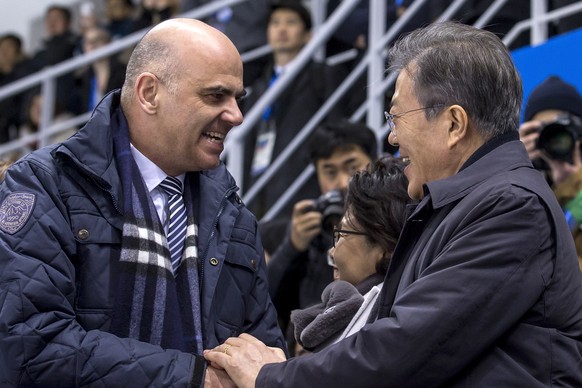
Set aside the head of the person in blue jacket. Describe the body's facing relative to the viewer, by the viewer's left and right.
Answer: facing the viewer and to the right of the viewer

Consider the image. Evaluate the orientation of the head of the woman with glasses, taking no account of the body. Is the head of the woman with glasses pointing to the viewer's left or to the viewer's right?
to the viewer's left

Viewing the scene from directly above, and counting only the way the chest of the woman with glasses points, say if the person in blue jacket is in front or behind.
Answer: in front

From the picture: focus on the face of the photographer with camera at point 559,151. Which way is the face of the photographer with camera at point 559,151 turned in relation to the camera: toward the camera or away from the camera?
toward the camera

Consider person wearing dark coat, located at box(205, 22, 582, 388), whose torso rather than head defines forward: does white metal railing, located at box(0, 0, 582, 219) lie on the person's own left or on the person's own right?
on the person's own right

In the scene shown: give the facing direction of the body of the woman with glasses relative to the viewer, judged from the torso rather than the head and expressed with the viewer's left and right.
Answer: facing to the left of the viewer

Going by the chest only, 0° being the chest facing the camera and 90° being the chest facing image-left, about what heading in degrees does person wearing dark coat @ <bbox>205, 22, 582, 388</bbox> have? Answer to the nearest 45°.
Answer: approximately 90°

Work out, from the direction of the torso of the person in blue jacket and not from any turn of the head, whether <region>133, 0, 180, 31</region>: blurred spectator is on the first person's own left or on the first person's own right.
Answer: on the first person's own left

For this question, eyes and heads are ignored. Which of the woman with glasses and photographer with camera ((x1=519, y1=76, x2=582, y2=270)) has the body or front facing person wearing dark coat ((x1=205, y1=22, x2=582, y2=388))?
the photographer with camera

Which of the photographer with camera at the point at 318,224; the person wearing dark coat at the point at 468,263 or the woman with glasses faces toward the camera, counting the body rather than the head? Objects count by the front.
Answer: the photographer with camera

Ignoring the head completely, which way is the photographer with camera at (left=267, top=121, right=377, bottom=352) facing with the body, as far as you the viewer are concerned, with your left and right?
facing the viewer

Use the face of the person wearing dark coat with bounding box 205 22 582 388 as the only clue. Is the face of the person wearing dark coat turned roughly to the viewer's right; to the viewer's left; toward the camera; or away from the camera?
to the viewer's left
